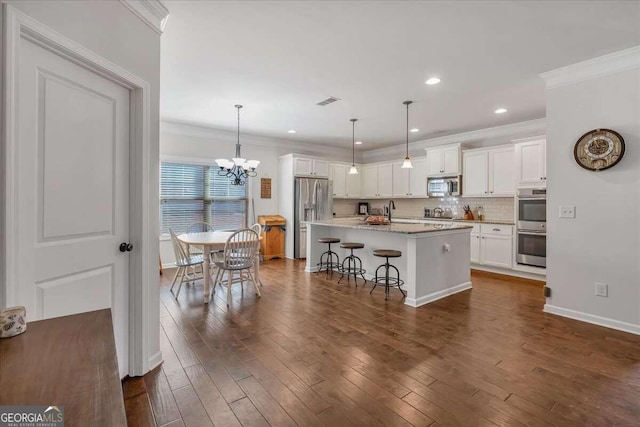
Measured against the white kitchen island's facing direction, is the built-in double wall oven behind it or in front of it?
behind

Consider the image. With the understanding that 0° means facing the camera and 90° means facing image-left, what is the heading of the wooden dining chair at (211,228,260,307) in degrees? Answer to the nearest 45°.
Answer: approximately 135°

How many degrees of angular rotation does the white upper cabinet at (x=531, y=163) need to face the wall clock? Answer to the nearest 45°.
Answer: approximately 45° to its left

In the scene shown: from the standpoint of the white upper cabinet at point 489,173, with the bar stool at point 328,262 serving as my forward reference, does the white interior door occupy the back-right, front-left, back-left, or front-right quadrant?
front-left

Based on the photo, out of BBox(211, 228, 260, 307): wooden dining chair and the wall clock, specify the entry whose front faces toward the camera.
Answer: the wall clock

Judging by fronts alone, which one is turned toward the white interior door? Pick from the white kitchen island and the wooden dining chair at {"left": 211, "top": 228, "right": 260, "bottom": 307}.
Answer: the white kitchen island

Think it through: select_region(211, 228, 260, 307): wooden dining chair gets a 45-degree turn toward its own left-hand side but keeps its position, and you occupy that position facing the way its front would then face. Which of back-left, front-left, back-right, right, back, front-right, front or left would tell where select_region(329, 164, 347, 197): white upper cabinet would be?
back-right

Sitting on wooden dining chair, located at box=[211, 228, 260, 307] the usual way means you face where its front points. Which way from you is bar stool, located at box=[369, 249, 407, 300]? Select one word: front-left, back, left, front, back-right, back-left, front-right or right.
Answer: back-right

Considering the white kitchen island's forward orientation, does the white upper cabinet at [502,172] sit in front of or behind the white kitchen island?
behind

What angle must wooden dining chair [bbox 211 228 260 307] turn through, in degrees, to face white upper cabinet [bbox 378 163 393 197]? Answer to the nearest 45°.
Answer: approximately 90° to its right

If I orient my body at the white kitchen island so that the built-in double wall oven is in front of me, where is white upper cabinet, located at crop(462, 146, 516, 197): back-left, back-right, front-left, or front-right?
front-left

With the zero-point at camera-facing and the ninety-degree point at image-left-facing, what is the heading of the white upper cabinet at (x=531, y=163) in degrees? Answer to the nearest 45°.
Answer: approximately 45°

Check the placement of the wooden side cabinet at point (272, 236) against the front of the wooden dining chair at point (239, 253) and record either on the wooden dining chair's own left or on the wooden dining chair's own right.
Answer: on the wooden dining chair's own right

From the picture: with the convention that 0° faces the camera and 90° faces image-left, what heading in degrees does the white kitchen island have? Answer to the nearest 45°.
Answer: approximately 45°

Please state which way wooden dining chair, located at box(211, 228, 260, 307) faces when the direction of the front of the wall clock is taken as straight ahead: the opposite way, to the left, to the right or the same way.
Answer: to the right

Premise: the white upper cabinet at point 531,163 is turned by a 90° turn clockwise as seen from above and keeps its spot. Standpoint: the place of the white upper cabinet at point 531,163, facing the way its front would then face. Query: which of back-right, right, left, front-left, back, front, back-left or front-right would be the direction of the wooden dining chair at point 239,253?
left

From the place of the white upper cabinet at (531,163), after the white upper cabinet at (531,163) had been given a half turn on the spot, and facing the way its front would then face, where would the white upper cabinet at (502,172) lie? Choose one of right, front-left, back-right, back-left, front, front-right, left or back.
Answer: left
